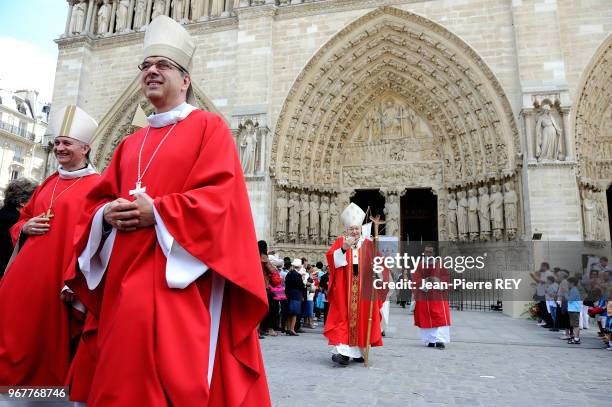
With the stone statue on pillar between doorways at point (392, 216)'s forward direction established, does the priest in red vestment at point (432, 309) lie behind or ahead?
ahead

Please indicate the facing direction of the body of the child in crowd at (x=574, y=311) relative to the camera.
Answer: to the viewer's left

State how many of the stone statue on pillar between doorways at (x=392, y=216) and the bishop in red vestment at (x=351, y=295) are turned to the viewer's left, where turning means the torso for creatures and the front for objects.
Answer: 0

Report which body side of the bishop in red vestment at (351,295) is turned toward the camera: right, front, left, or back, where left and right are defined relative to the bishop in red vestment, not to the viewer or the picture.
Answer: front

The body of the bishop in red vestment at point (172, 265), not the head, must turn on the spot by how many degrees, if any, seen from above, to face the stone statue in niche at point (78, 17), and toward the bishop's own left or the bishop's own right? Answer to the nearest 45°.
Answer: approximately 135° to the bishop's own right

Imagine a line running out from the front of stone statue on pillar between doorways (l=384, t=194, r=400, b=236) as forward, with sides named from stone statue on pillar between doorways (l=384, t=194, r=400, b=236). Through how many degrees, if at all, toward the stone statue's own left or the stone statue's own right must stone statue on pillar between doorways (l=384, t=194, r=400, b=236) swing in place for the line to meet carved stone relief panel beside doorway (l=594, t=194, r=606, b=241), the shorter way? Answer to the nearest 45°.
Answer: approximately 90° to the stone statue's own left

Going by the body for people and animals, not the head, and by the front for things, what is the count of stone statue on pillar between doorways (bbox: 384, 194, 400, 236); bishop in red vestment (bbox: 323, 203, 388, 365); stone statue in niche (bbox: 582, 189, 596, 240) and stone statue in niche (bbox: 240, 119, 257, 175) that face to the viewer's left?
0

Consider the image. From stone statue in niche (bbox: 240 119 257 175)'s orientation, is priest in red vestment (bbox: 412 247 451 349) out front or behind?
out front

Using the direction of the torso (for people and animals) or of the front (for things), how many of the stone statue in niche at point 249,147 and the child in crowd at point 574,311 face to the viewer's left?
1

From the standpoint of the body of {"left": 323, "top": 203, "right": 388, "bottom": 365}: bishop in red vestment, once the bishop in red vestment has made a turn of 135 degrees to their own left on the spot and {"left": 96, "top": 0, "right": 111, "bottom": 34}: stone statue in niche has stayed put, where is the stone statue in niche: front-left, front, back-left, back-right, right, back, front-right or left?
left

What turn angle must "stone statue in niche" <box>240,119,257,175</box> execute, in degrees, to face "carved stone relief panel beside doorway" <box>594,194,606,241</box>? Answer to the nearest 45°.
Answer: approximately 90° to its left

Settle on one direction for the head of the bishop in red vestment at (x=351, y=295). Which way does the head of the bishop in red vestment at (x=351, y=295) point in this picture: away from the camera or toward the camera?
toward the camera

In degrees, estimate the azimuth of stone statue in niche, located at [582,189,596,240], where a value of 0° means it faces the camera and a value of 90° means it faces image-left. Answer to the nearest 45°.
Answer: approximately 315°

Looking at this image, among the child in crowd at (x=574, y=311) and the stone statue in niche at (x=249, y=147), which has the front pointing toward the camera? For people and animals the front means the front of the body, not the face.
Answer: the stone statue in niche

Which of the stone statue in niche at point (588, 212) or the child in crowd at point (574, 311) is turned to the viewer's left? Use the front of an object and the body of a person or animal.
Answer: the child in crowd

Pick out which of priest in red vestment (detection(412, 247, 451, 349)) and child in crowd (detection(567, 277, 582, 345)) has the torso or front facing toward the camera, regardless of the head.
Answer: the priest in red vestment
